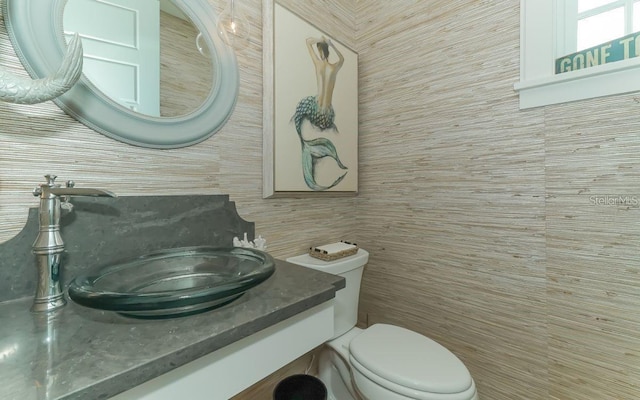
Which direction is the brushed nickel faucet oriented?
to the viewer's right

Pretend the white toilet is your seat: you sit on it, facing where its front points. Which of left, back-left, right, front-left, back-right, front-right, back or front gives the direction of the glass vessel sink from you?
right

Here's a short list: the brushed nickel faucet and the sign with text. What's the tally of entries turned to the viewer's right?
1

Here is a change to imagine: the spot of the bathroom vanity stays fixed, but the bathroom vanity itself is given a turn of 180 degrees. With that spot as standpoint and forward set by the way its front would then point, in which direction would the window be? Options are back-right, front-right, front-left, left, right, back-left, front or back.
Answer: back-right

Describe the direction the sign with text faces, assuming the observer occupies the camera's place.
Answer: facing the viewer and to the left of the viewer

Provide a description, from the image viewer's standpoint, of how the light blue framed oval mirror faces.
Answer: facing the viewer and to the right of the viewer

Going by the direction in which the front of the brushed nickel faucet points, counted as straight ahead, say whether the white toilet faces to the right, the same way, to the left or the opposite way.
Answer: to the right

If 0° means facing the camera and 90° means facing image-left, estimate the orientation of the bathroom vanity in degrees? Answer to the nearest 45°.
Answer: approximately 315°

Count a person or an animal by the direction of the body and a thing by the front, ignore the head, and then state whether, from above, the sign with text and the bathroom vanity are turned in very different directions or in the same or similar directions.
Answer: very different directions
